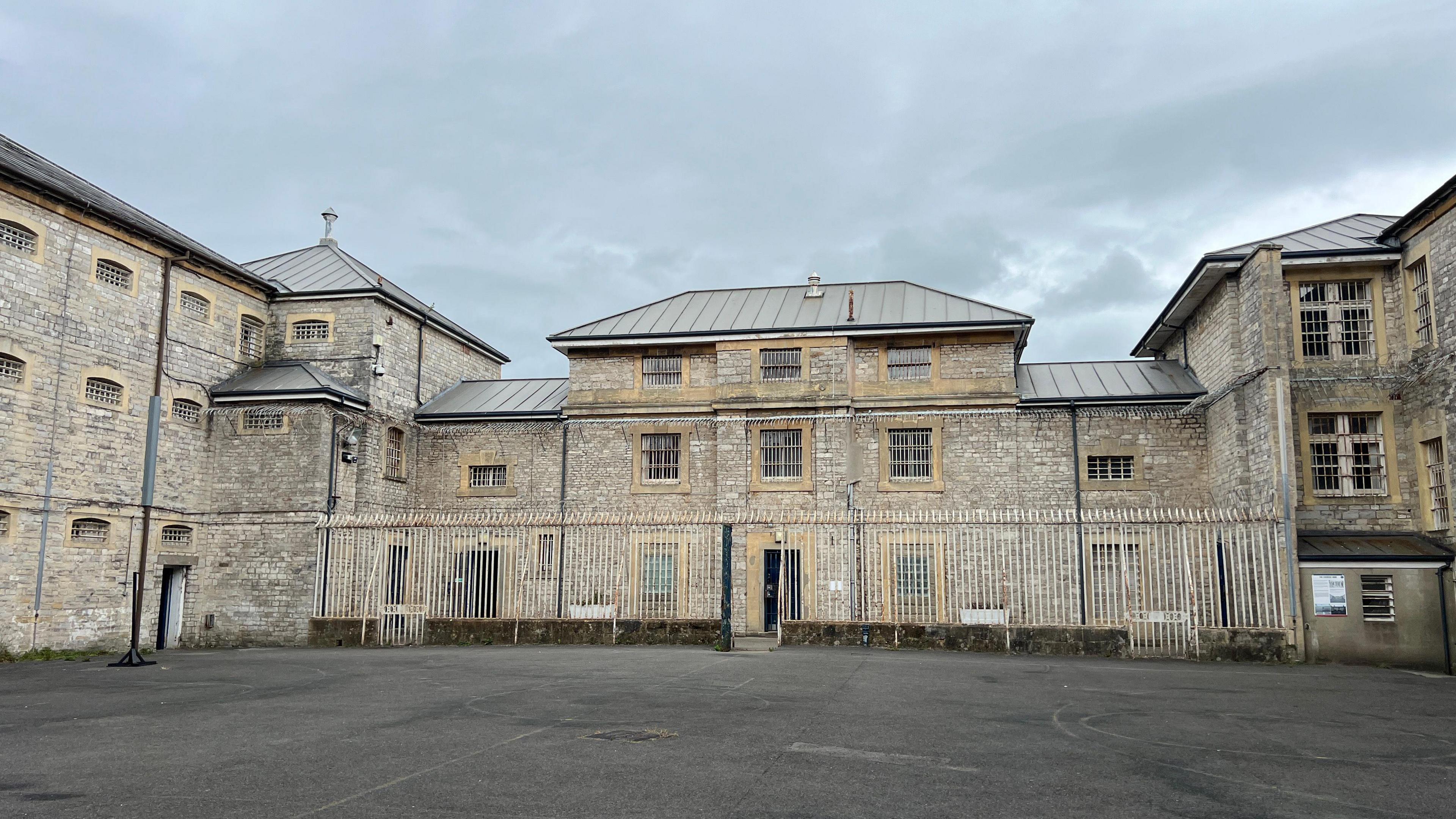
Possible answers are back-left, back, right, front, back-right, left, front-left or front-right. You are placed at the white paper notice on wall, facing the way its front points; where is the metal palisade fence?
right

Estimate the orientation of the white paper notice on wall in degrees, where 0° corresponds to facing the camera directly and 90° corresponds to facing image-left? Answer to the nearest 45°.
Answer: approximately 0°
